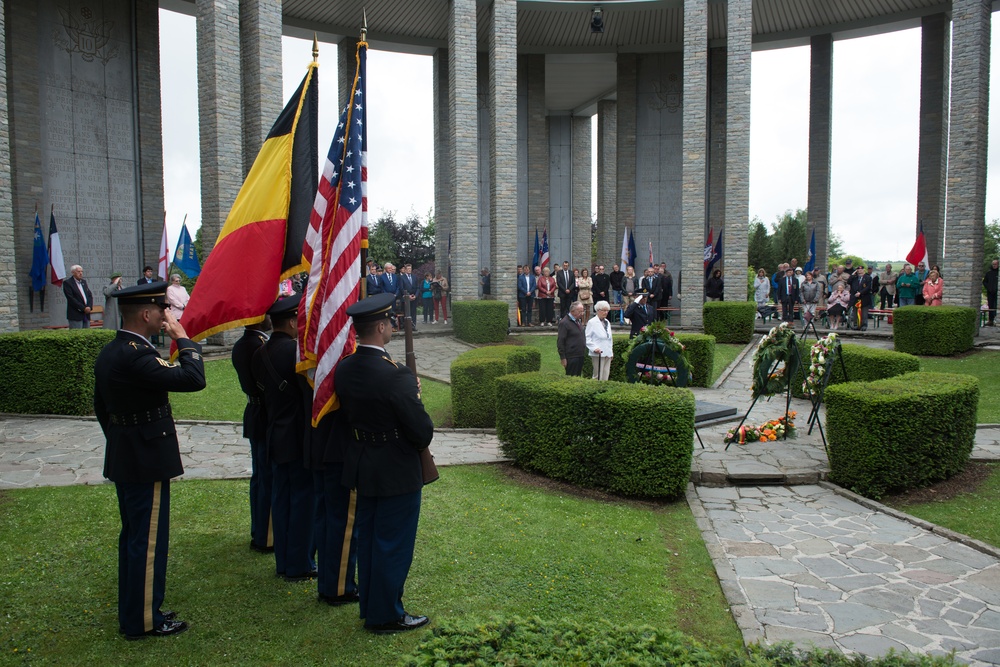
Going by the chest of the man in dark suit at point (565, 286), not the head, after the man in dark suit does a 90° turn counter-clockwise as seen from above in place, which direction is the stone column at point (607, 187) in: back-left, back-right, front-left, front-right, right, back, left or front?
left

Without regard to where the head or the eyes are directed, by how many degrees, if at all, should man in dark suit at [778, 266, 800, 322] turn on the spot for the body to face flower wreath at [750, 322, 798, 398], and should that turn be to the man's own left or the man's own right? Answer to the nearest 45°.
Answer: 0° — they already face it

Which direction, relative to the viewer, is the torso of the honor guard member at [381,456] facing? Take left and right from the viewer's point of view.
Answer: facing away from the viewer and to the right of the viewer

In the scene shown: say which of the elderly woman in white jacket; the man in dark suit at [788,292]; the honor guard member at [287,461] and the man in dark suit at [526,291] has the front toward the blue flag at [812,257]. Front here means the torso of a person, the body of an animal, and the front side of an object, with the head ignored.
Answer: the honor guard member

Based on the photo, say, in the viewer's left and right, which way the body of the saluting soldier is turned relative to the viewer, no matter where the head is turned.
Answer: facing to the right of the viewer

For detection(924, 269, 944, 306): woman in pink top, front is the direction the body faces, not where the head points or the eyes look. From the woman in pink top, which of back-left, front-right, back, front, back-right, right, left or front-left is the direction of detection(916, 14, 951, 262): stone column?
back-right

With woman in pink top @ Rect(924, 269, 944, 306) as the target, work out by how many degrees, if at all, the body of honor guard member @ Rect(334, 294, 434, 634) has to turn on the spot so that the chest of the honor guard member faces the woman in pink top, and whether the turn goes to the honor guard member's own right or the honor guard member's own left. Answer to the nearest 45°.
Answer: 0° — they already face them

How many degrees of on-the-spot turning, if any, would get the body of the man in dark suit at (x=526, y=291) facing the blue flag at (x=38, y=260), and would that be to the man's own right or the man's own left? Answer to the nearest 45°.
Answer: approximately 45° to the man's own right

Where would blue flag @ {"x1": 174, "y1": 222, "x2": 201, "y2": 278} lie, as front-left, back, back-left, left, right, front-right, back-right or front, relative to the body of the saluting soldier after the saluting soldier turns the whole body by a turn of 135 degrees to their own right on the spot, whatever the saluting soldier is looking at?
back-right

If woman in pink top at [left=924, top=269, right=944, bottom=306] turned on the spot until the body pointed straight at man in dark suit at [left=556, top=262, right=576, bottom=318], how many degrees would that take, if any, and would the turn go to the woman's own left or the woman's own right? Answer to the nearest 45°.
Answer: approximately 45° to the woman's own right

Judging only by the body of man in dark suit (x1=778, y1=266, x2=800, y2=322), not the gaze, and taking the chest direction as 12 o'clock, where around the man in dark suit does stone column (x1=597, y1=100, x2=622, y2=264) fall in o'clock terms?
The stone column is roughly at 5 o'clock from the man in dark suit.

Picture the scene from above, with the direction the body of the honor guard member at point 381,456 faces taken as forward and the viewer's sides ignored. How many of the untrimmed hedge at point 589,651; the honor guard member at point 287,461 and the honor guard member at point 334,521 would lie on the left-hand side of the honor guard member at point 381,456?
2
